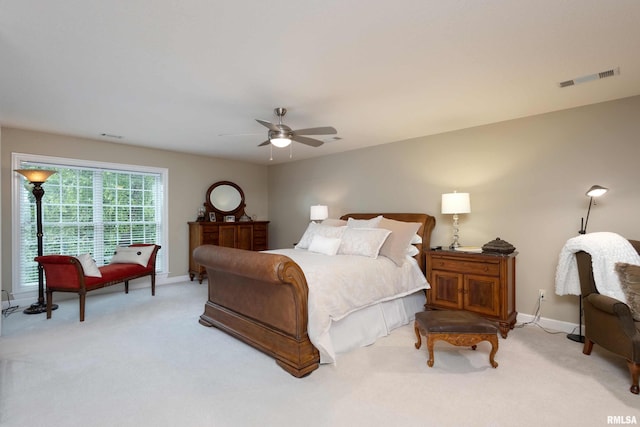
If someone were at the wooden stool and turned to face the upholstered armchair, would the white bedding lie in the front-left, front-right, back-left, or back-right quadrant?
back-left

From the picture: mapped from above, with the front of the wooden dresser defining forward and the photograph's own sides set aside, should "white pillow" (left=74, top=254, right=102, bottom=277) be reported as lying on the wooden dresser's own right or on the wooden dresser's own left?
on the wooden dresser's own right

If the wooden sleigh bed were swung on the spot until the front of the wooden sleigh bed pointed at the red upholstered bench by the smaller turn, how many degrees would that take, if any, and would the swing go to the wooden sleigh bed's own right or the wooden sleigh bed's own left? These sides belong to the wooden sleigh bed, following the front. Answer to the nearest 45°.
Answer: approximately 45° to the wooden sleigh bed's own right
